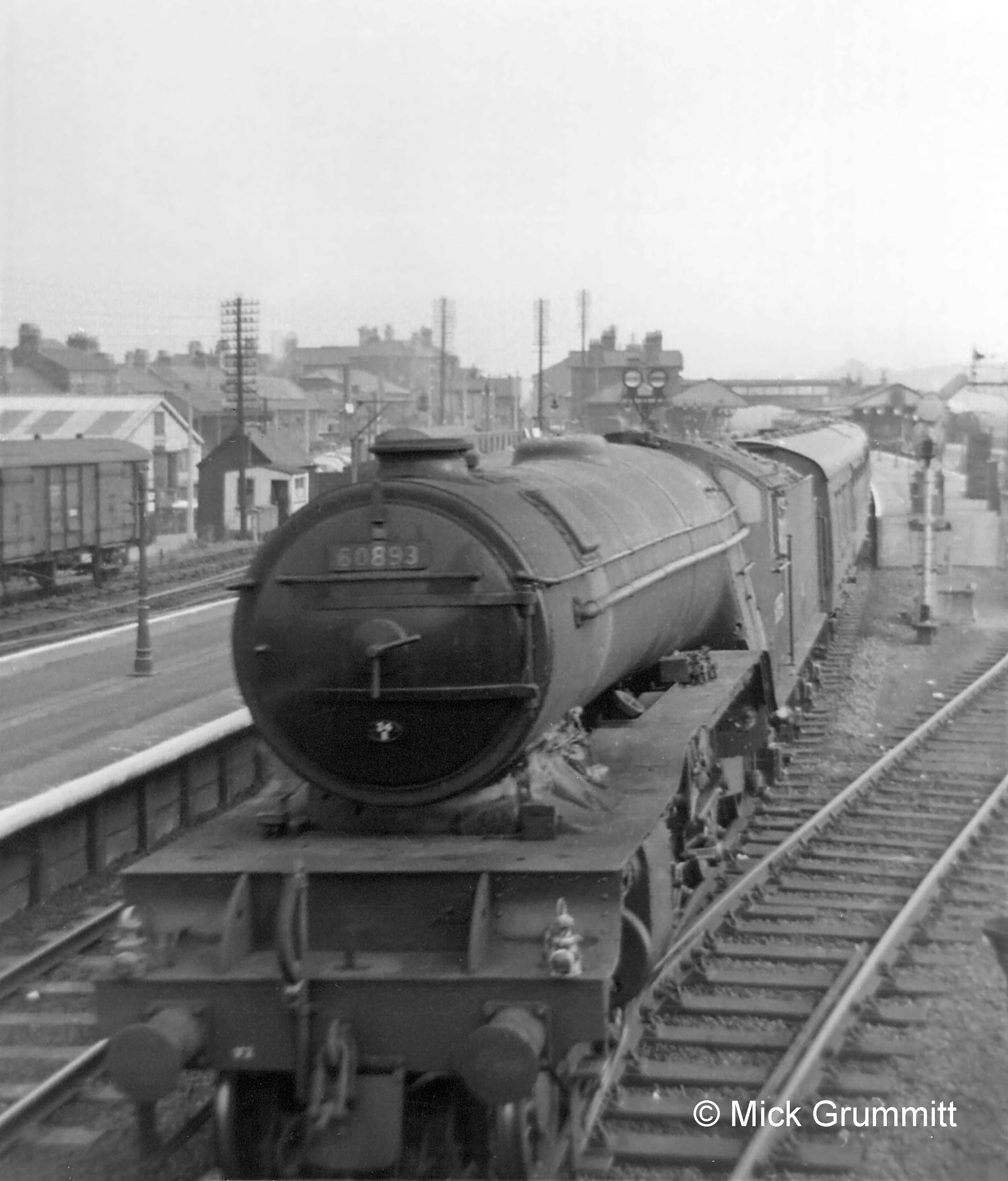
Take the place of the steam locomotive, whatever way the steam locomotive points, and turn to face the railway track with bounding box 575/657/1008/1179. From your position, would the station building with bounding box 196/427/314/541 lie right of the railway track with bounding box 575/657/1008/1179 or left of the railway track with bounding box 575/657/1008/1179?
left

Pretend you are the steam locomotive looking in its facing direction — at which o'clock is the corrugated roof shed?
The corrugated roof shed is roughly at 4 o'clock from the steam locomotive.

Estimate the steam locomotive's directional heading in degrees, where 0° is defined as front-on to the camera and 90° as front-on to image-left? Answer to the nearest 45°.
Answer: approximately 45°

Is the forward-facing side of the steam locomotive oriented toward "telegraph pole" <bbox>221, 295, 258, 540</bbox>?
no

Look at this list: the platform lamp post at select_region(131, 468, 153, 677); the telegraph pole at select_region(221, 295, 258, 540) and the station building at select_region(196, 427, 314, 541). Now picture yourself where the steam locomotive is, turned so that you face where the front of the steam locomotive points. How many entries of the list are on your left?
0

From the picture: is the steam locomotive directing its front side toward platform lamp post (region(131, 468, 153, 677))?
no

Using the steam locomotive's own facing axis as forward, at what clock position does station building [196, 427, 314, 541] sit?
The station building is roughly at 4 o'clock from the steam locomotive.

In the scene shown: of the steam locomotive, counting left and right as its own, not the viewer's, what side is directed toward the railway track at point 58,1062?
right

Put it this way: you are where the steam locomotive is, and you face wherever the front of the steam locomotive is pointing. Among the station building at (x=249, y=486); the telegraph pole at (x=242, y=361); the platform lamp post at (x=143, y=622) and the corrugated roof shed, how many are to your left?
0

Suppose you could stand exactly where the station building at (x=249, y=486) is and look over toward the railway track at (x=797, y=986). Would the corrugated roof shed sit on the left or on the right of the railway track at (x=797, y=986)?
right
